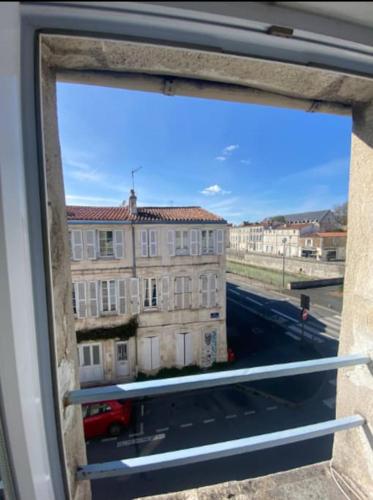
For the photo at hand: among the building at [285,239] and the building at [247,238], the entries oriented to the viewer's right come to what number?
0

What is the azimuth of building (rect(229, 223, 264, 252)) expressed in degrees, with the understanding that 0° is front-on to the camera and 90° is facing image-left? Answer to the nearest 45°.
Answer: approximately 45°

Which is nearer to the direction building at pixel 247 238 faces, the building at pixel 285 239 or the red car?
the red car

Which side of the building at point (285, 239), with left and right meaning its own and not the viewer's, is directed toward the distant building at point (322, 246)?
left

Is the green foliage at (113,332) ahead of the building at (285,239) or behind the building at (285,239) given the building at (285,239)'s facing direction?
ahead

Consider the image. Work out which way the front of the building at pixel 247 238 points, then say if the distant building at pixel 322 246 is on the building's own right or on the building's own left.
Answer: on the building's own left

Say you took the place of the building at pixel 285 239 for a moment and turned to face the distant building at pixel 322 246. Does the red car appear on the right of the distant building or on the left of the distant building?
right

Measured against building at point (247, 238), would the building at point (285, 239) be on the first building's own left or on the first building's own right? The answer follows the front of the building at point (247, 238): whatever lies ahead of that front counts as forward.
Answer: on the first building's own left

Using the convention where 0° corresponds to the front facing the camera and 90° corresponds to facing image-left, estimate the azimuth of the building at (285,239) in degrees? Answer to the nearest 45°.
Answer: approximately 45°
